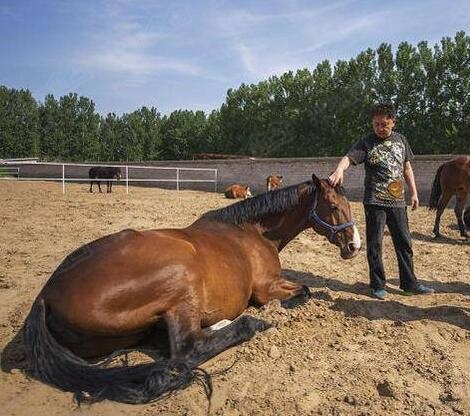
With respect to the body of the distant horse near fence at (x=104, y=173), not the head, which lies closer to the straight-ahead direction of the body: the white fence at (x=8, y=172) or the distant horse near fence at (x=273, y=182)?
the distant horse near fence

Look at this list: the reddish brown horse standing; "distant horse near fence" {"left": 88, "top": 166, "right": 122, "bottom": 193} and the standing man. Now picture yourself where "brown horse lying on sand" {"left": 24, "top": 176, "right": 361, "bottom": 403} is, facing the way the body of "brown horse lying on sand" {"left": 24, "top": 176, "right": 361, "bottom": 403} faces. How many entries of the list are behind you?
0

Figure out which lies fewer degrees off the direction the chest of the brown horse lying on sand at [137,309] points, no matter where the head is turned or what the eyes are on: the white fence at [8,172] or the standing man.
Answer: the standing man

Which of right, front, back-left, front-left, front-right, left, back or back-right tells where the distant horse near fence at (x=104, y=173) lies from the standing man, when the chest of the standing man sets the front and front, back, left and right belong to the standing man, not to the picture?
back-right

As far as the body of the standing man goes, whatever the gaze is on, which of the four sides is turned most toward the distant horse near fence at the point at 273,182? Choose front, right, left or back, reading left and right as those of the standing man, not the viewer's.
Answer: back

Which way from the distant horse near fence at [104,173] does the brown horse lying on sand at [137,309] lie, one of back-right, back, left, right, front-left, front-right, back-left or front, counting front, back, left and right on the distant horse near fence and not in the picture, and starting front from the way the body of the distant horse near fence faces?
right

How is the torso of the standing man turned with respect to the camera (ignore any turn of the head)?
toward the camera

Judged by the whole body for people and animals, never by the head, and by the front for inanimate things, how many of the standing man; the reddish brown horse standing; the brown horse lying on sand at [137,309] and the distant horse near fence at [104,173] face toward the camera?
1

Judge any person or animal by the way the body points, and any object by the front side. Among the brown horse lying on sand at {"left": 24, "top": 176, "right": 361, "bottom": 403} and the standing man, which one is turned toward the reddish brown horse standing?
the brown horse lying on sand

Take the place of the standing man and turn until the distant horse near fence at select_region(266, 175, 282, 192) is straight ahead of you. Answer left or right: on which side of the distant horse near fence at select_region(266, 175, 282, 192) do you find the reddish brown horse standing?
right

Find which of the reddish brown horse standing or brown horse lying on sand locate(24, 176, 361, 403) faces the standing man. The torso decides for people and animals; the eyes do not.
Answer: the brown horse lying on sand

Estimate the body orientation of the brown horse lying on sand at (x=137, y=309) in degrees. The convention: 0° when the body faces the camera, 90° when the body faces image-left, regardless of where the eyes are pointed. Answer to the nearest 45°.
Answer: approximately 225°

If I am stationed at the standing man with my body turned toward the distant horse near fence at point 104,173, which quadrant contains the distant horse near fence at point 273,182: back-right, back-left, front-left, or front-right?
front-right

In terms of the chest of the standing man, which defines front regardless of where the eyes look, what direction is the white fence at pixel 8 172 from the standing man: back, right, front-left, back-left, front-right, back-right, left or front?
back-right
